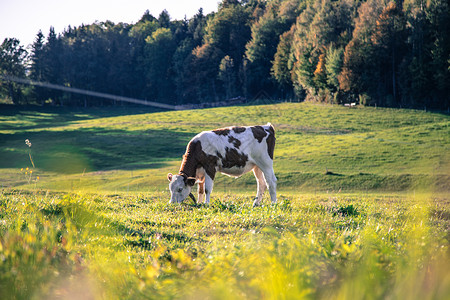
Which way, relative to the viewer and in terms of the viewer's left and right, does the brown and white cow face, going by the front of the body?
facing to the left of the viewer
